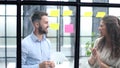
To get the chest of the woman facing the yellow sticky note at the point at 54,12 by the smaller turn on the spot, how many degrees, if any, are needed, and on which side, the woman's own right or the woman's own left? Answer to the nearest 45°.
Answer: approximately 45° to the woman's own right

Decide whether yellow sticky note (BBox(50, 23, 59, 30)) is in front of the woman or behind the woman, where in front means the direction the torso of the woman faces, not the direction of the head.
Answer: in front

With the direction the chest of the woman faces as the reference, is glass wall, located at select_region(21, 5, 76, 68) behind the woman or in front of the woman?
in front

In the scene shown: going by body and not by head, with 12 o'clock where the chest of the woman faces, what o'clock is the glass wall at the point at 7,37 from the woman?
The glass wall is roughly at 1 o'clock from the woman.
